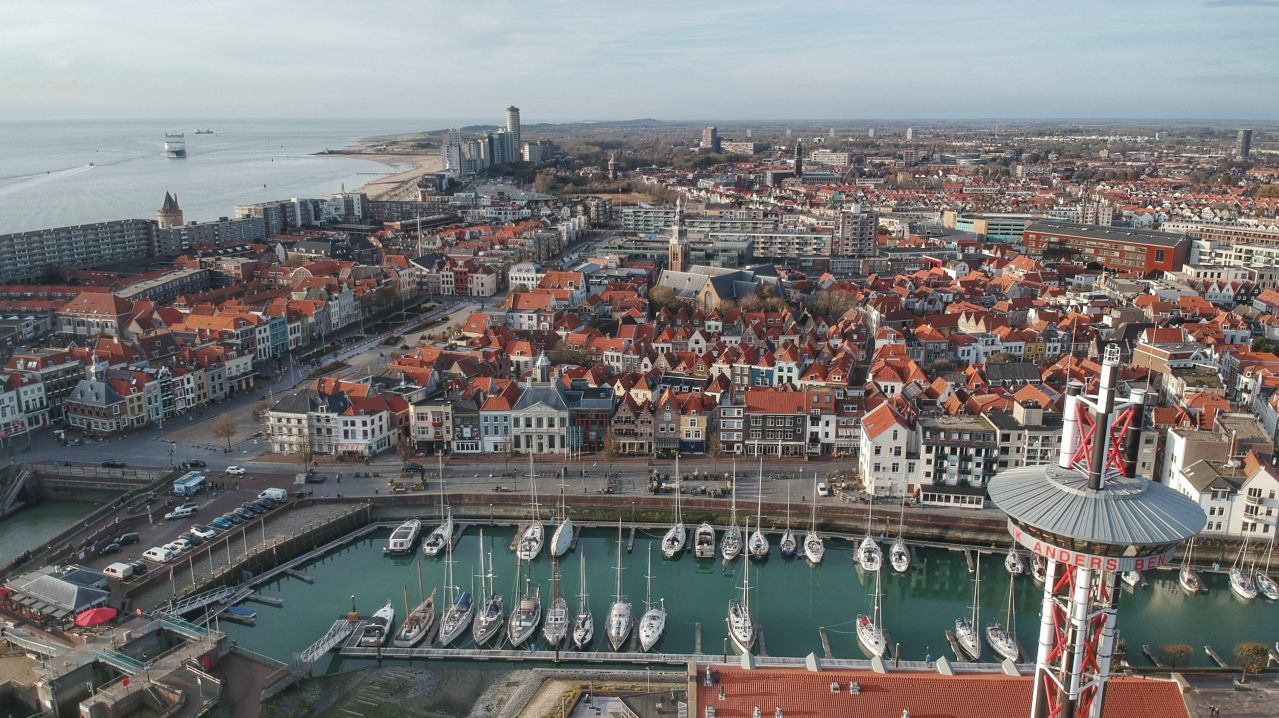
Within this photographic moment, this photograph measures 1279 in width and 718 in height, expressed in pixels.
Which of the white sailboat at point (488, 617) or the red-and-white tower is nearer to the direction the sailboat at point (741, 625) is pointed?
the red-and-white tower

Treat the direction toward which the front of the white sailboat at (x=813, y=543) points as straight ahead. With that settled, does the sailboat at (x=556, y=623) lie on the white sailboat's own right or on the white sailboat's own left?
on the white sailboat's own right

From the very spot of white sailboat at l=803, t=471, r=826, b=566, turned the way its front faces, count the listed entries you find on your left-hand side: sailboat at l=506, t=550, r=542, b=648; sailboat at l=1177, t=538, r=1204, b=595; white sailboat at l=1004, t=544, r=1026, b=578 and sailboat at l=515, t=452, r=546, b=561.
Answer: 2
